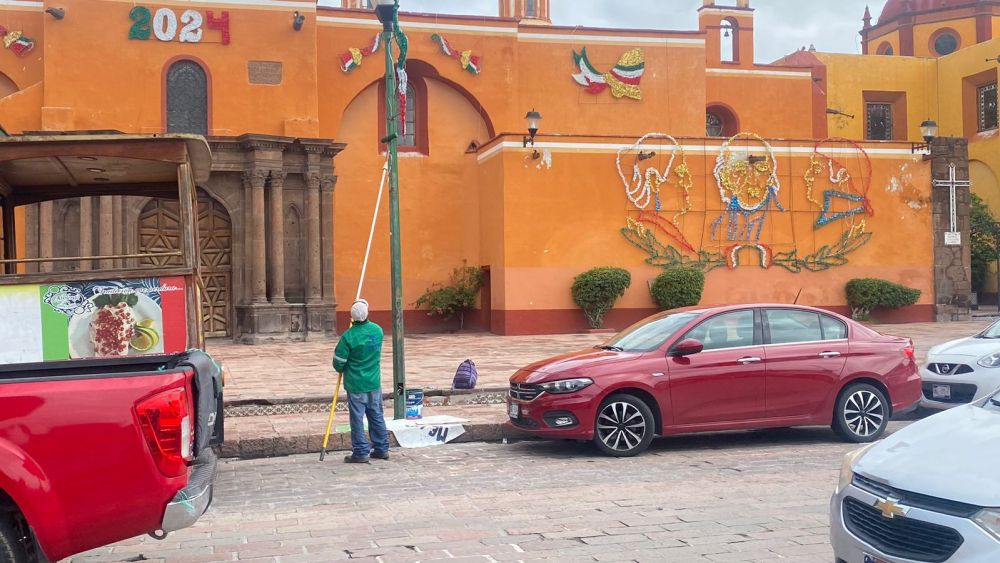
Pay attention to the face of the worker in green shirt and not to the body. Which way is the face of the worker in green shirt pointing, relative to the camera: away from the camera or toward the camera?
away from the camera

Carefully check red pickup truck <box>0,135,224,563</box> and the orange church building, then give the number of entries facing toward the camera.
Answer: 1

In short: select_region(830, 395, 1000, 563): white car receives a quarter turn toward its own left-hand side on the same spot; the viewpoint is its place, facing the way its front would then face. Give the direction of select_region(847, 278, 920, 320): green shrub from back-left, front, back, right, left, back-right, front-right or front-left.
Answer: back-left

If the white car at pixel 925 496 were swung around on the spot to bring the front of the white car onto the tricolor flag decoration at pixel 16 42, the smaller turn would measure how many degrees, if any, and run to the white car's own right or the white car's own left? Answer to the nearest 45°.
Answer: approximately 90° to the white car's own right

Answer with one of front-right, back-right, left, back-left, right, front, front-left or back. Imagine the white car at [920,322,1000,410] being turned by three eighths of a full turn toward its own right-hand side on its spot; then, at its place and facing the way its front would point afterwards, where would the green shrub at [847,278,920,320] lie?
front

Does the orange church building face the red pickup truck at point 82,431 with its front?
yes
